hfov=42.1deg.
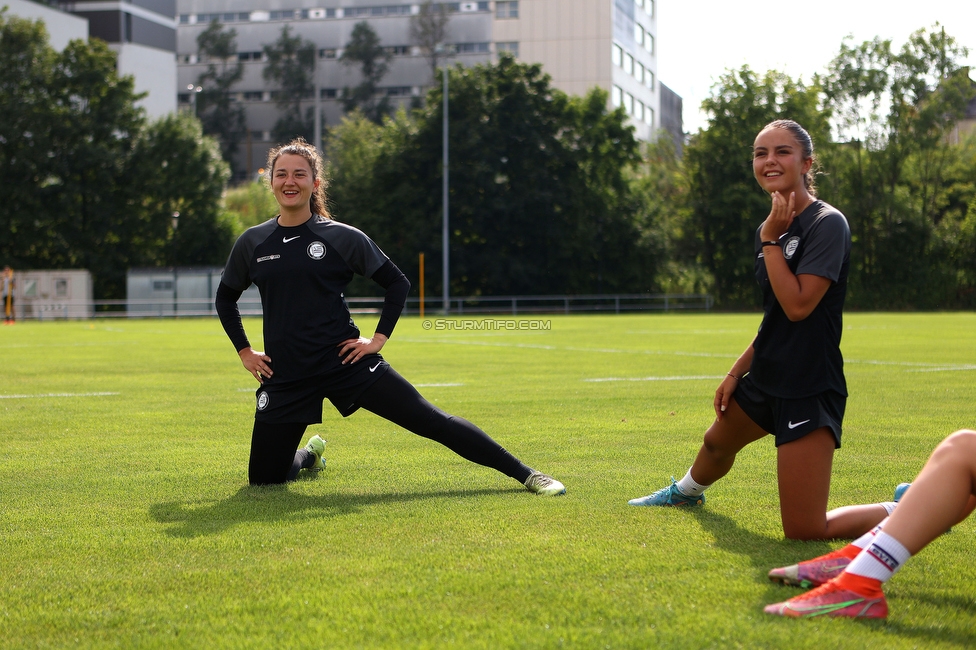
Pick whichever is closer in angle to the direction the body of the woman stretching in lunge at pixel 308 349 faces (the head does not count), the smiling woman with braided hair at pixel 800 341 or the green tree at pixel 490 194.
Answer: the smiling woman with braided hair

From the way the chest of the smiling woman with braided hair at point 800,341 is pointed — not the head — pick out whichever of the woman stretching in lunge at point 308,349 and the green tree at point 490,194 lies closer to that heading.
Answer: the woman stretching in lunge

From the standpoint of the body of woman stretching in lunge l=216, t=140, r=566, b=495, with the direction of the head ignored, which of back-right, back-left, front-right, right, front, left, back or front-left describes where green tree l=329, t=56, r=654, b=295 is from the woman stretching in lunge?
back

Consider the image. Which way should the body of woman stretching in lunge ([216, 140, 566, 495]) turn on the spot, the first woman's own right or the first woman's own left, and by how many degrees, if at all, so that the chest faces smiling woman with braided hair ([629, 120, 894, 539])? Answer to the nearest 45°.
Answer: approximately 45° to the first woman's own left

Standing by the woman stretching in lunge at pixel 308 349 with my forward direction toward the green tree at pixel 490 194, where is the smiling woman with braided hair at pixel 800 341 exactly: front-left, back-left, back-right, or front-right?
back-right

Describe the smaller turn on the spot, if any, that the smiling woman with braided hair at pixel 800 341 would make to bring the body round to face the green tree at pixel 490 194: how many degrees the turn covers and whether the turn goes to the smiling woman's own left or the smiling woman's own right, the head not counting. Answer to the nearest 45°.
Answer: approximately 135° to the smiling woman's own right
